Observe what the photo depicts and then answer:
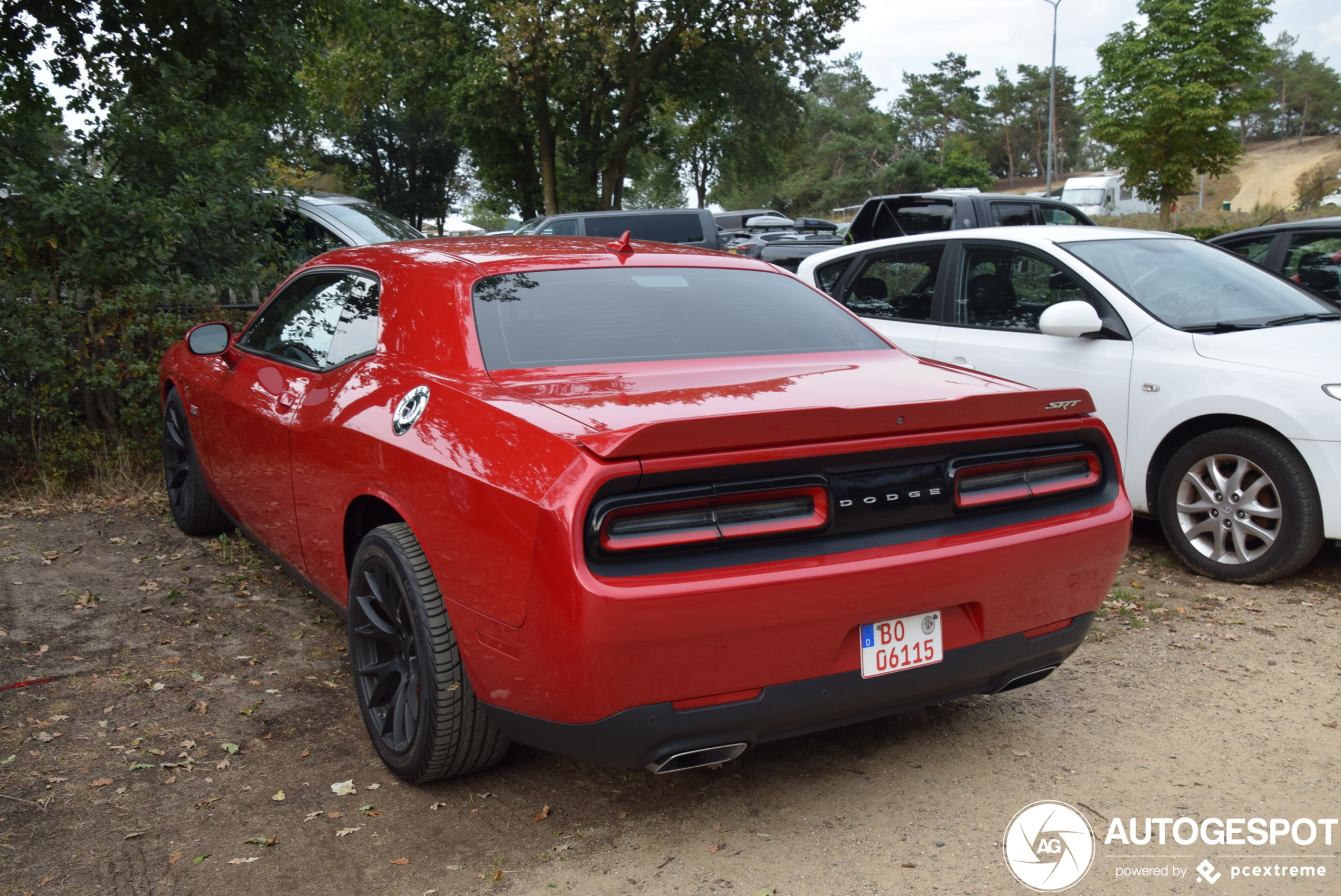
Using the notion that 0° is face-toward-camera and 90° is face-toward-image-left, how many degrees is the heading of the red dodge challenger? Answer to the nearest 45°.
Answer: approximately 135°

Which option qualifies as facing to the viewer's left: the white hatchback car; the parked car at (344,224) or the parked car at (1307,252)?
the parked car at (1307,252)

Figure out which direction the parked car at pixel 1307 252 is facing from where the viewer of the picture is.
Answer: facing to the left of the viewer

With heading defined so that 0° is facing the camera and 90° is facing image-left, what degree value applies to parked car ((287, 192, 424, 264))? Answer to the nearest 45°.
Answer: approximately 315°

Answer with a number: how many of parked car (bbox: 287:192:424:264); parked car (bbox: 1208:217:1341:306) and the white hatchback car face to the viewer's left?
1

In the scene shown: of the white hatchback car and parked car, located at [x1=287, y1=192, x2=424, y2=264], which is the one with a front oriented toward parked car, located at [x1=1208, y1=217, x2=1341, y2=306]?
parked car, located at [x1=287, y1=192, x2=424, y2=264]

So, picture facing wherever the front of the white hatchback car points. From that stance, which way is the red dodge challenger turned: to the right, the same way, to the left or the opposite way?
the opposite way

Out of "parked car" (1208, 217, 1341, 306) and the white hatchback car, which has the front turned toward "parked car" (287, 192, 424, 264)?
"parked car" (1208, 217, 1341, 306)
